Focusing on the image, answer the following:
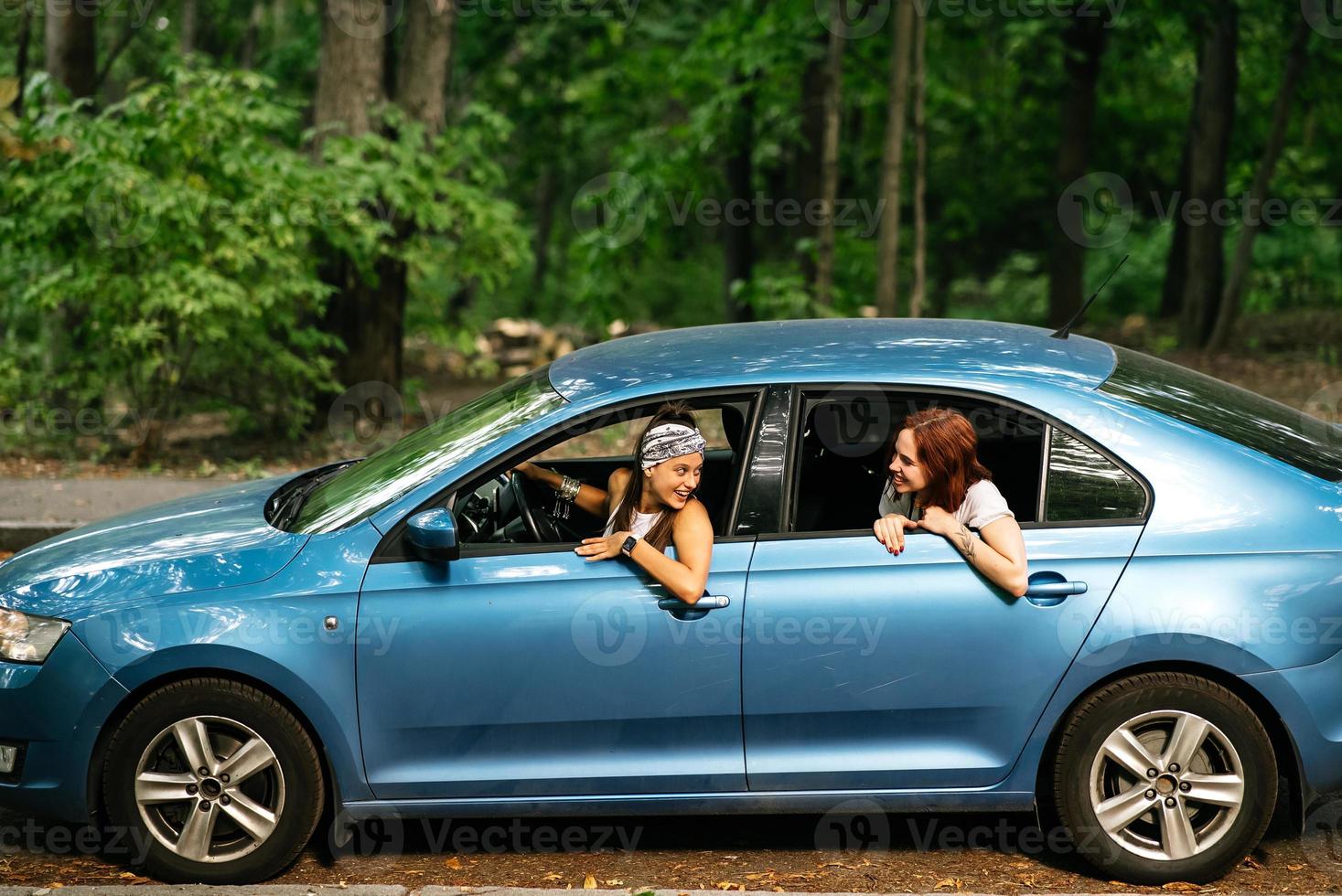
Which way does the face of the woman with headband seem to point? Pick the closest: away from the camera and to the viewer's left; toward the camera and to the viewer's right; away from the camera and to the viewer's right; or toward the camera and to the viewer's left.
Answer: toward the camera and to the viewer's right

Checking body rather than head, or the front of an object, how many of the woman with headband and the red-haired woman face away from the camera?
0

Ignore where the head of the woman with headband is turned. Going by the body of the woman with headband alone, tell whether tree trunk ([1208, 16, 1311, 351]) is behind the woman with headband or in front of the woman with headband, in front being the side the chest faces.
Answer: behind

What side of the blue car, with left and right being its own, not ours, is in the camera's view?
left

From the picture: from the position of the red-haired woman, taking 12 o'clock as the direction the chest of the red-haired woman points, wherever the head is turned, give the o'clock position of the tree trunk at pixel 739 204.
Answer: The tree trunk is roughly at 4 o'clock from the red-haired woman.

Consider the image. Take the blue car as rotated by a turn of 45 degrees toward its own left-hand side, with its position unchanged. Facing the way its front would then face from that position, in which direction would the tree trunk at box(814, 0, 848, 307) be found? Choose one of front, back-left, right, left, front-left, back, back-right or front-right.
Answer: back-right

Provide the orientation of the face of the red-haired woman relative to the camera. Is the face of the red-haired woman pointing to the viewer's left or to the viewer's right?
to the viewer's left

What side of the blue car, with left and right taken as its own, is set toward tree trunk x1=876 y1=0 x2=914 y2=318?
right

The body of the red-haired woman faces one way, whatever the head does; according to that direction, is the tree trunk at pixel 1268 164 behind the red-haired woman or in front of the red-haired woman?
behind

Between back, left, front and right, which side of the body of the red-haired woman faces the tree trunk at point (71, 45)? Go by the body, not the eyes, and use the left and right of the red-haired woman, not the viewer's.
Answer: right

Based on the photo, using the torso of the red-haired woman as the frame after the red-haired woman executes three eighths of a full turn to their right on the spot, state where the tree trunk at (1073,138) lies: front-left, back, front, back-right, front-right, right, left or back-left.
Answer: front

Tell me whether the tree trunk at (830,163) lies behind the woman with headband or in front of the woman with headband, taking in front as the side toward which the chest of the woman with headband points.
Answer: behind

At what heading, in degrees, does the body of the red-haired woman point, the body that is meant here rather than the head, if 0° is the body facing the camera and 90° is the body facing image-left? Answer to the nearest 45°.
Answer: approximately 45°

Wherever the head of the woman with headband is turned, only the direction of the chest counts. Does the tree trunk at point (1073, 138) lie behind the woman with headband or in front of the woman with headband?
behind

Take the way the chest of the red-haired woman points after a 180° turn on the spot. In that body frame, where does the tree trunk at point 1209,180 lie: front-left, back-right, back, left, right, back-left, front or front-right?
front-left

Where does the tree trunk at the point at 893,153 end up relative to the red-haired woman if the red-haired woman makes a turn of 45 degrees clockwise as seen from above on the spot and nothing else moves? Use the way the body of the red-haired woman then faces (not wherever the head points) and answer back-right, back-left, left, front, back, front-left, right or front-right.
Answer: right
